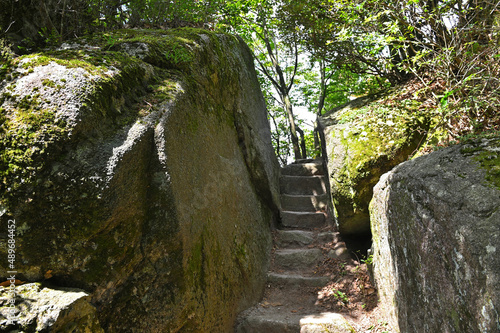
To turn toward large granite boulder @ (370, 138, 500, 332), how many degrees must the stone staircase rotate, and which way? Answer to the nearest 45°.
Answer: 0° — it already faces it

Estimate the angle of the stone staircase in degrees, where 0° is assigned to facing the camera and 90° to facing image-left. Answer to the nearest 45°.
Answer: approximately 0°
